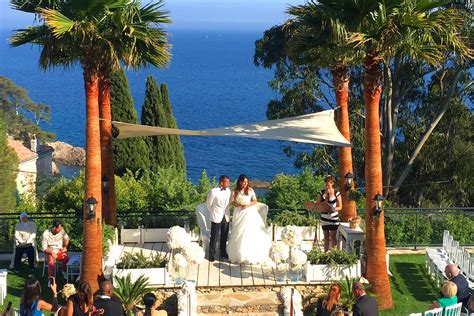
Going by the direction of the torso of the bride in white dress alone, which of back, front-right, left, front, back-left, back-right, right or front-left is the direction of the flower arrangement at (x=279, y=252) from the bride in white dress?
front-left

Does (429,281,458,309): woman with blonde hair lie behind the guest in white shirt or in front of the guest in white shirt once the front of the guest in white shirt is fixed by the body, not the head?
in front

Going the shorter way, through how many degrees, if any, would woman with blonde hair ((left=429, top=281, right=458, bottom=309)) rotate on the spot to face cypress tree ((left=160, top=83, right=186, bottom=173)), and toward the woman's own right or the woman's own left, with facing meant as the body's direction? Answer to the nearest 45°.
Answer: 0° — they already face it

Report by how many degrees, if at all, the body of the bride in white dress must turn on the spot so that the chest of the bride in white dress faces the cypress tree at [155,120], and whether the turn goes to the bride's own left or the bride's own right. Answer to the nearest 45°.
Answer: approximately 180°

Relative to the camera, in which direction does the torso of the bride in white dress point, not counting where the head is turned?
toward the camera

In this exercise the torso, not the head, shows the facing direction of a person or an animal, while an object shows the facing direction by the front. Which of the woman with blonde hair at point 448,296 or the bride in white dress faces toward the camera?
the bride in white dress

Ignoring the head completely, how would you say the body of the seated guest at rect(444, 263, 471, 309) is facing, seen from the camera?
to the viewer's left

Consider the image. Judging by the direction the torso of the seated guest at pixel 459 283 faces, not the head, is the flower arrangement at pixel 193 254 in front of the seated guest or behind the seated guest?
in front

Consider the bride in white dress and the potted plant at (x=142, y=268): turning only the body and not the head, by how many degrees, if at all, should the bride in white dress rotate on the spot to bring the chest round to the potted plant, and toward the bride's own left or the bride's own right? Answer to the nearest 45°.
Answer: approximately 45° to the bride's own right

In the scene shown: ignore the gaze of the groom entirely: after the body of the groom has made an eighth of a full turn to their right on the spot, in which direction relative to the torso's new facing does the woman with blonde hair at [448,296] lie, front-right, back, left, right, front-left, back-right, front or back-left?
front-left

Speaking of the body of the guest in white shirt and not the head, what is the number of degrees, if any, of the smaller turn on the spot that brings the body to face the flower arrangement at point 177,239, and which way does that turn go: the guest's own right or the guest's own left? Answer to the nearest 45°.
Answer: approximately 45° to the guest's own left

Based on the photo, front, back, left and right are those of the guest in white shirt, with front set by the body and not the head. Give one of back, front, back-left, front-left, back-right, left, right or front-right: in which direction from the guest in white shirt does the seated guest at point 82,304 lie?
front

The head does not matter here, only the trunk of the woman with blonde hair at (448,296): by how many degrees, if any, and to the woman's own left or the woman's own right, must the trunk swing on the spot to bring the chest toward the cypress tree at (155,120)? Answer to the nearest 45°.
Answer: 0° — they already face it

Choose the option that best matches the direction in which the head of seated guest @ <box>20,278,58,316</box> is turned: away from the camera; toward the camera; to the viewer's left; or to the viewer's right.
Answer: away from the camera

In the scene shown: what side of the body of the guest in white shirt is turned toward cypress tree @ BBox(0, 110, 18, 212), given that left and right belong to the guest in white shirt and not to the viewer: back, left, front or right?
back

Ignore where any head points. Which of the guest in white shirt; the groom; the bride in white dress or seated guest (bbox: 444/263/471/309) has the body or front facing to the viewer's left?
the seated guest

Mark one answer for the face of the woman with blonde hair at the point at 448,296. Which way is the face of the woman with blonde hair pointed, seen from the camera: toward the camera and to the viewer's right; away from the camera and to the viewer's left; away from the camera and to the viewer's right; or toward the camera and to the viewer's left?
away from the camera and to the viewer's left
